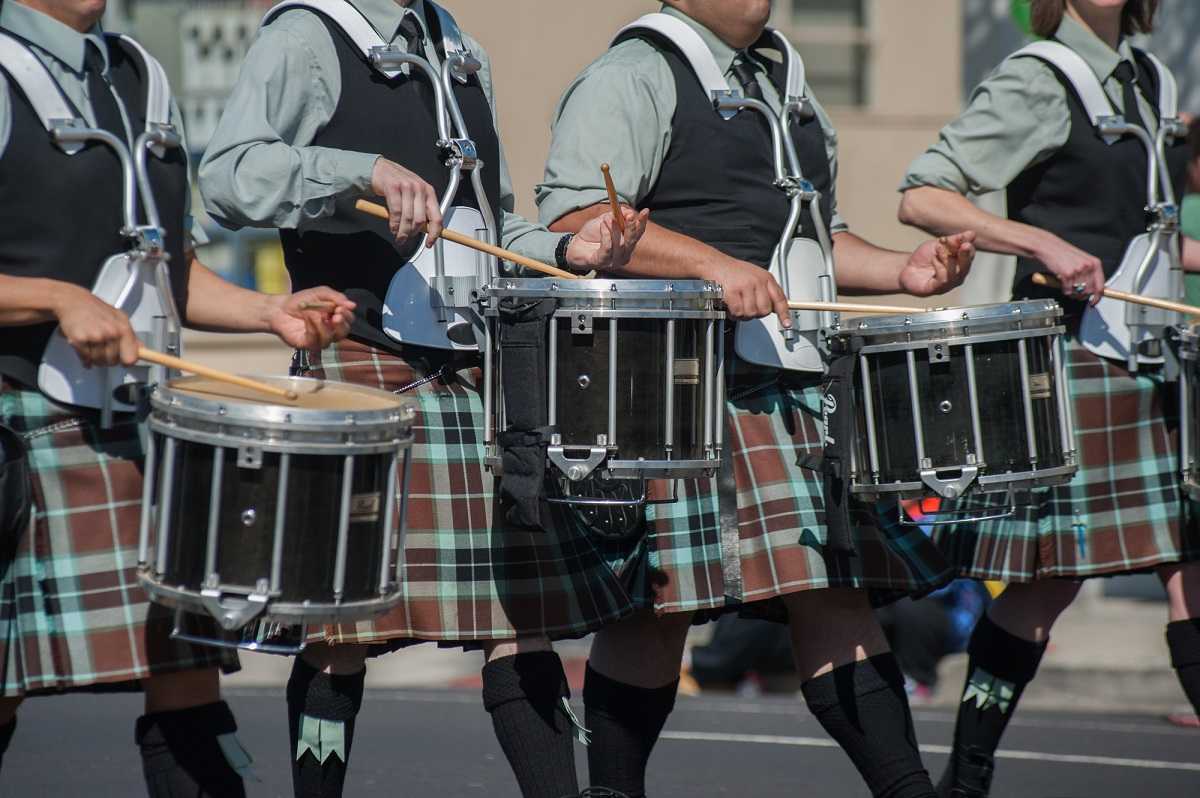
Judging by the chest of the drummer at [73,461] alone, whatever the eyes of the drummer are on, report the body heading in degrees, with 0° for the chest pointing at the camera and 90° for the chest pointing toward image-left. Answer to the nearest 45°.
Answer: approximately 315°

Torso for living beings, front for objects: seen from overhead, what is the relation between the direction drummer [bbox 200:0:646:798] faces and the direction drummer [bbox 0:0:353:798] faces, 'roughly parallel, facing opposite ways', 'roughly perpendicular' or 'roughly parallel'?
roughly parallel

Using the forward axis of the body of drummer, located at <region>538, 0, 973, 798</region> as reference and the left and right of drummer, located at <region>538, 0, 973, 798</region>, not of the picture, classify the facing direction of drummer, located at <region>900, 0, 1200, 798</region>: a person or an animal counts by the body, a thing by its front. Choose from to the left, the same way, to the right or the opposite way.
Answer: the same way

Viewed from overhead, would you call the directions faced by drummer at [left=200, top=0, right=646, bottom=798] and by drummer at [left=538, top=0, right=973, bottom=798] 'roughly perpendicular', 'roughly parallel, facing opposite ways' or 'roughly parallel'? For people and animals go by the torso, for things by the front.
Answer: roughly parallel

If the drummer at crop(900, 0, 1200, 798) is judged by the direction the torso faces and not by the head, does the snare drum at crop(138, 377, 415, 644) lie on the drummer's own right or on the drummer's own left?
on the drummer's own right

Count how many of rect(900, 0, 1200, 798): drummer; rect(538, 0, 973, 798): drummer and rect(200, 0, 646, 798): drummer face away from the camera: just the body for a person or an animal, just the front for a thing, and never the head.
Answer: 0

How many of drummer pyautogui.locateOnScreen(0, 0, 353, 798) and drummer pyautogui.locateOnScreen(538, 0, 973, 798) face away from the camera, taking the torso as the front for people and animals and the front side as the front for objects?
0
